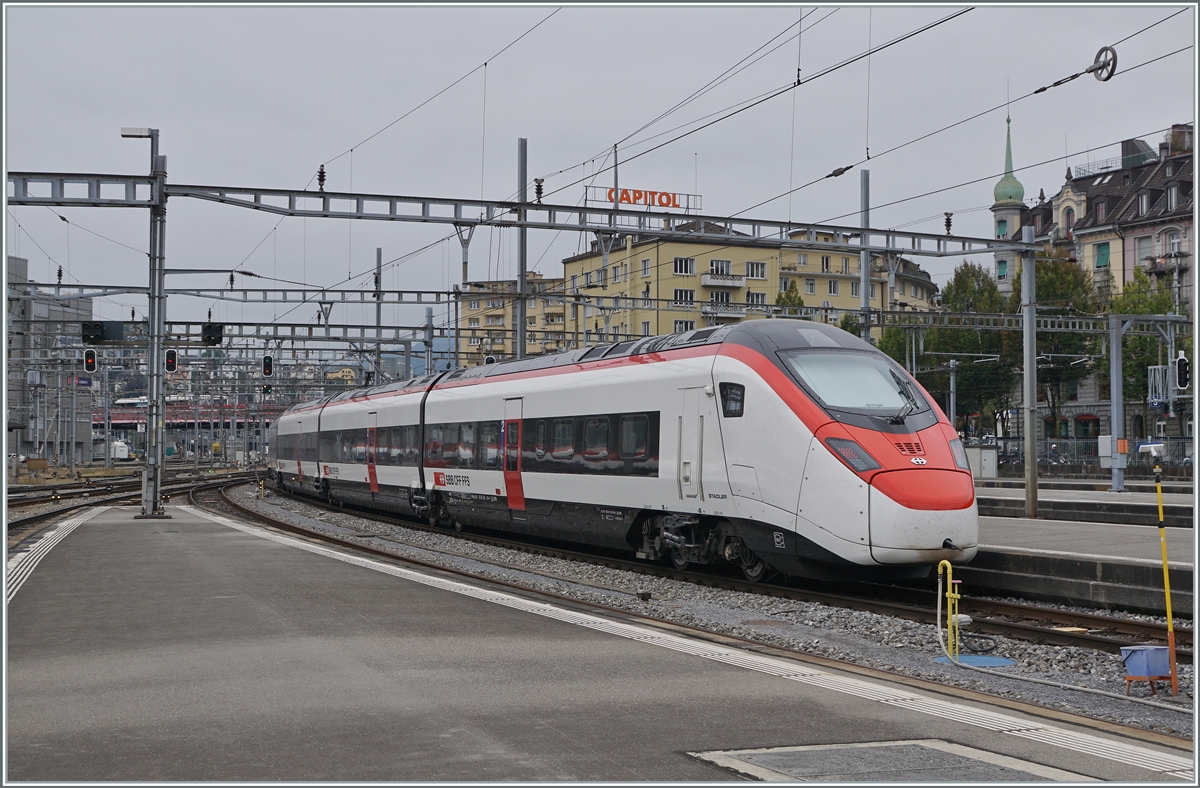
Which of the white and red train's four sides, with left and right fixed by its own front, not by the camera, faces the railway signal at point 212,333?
back

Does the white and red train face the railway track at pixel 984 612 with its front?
yes

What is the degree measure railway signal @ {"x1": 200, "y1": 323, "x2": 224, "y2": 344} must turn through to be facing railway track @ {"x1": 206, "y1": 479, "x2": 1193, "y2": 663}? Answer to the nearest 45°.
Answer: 0° — it already faces it

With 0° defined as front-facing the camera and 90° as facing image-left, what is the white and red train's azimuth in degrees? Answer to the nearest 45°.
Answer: approximately 315°

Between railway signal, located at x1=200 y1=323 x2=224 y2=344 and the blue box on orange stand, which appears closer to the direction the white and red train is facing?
the blue box on orange stand
